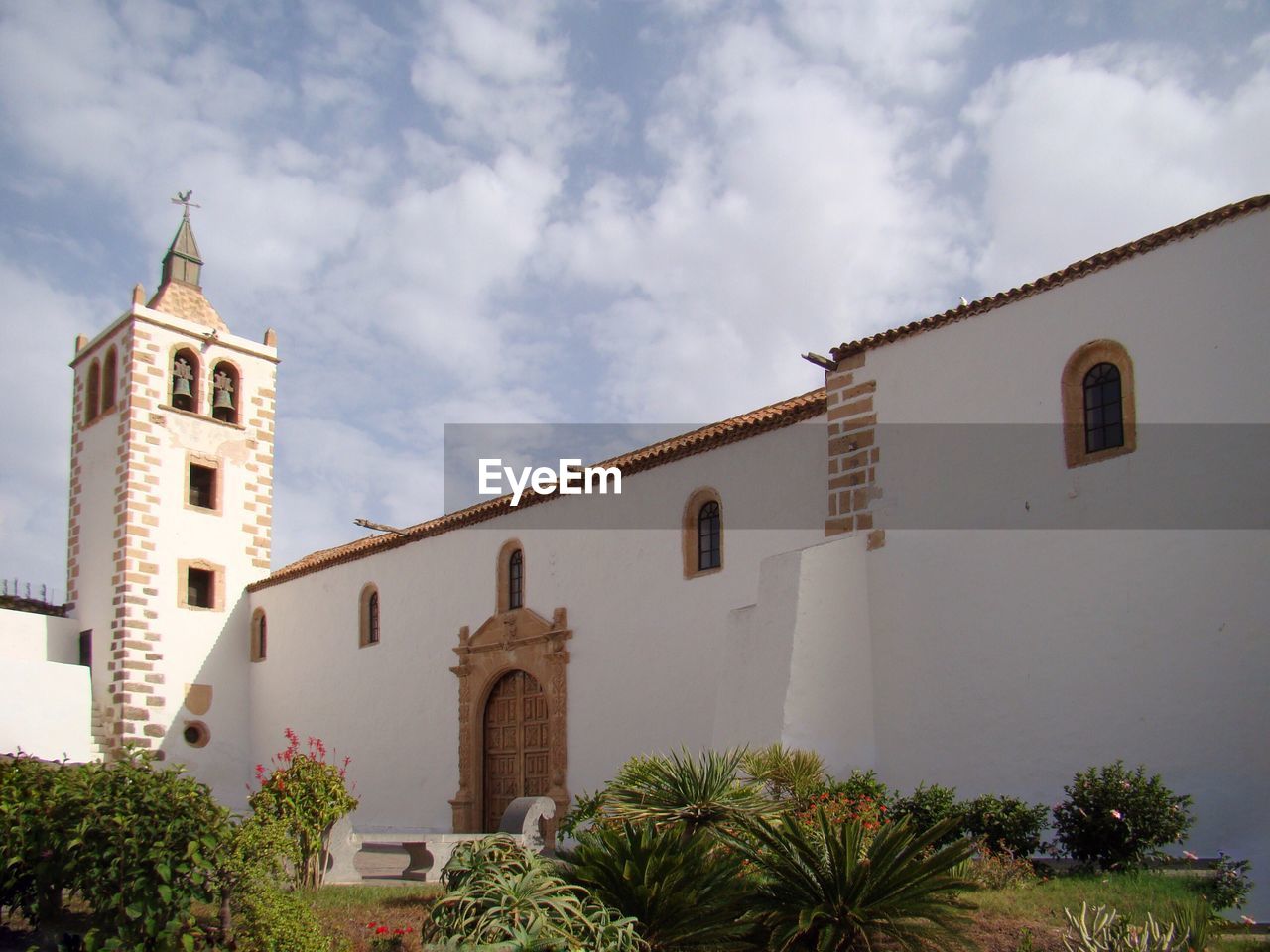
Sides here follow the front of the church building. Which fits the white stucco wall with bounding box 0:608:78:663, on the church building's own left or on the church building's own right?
on the church building's own right

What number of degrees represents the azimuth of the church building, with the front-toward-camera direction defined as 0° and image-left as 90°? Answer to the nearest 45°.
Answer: approximately 45°

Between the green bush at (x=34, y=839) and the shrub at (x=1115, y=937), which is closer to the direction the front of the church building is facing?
the green bush

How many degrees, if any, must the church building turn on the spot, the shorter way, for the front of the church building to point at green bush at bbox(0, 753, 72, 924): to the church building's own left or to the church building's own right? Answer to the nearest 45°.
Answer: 0° — it already faces it

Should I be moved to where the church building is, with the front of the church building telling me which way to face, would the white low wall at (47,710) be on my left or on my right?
on my right

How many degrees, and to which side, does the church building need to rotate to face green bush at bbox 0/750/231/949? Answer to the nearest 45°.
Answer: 0° — it already faces it

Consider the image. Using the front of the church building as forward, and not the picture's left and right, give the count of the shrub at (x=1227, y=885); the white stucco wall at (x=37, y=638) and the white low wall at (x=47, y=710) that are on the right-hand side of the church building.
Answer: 2

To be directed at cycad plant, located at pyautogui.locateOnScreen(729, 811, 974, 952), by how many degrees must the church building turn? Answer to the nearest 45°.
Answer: approximately 45° to its left

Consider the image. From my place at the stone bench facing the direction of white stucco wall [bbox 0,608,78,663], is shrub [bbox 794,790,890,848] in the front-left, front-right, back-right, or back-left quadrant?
back-right
